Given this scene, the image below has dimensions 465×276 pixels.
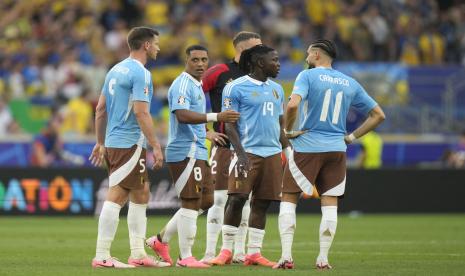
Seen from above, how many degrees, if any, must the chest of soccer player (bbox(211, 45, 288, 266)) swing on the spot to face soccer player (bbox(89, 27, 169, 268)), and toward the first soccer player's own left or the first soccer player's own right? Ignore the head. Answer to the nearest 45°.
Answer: approximately 135° to the first soccer player's own right

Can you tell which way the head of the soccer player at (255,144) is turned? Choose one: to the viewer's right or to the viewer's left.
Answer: to the viewer's right

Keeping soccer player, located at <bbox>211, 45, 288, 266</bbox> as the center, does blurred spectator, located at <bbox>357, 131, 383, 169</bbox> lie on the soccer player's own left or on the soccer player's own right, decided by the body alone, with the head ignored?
on the soccer player's own left

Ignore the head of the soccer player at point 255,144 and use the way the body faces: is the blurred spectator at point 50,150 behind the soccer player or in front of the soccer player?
behind

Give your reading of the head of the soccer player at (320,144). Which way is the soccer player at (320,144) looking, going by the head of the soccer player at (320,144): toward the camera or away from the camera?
away from the camera

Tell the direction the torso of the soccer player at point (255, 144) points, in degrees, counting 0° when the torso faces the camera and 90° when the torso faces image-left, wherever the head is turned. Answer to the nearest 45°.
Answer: approximately 315°

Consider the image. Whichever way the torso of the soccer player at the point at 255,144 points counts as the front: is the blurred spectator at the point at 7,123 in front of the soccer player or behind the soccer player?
behind

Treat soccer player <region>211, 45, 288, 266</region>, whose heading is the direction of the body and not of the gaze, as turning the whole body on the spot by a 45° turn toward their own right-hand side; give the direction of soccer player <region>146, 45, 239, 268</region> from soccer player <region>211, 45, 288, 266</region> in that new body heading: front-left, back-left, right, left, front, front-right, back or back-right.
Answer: right
